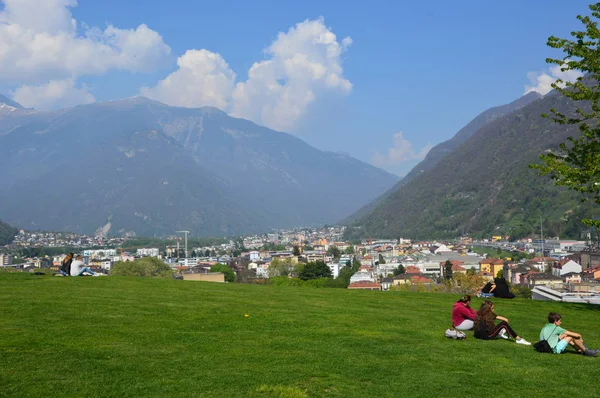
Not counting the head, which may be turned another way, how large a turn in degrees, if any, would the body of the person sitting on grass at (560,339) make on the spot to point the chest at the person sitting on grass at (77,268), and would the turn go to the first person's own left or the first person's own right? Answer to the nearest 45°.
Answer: approximately 180°

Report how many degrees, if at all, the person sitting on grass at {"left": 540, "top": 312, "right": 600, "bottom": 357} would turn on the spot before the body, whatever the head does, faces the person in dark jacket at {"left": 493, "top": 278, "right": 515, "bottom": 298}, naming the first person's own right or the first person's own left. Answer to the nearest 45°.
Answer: approximately 90° to the first person's own left

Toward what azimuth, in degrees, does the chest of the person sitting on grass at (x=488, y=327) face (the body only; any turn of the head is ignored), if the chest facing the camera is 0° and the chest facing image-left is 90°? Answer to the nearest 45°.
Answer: approximately 270°

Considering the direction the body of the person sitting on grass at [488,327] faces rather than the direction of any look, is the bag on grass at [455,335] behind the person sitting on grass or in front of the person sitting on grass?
behind

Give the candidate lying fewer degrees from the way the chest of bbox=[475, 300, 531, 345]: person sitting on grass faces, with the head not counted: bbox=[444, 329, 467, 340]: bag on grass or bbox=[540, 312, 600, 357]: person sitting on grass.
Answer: the person sitting on grass

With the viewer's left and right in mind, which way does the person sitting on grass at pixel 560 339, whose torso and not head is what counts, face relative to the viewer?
facing to the right of the viewer

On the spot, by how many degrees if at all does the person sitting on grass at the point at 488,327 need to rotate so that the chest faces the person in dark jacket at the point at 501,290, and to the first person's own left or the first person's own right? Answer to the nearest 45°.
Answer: approximately 90° to the first person's own left

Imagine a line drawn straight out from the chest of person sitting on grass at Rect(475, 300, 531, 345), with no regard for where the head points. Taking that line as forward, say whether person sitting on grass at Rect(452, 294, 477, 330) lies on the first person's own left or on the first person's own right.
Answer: on the first person's own left

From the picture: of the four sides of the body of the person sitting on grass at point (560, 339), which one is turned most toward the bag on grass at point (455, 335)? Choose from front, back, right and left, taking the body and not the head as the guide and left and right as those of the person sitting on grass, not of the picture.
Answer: back

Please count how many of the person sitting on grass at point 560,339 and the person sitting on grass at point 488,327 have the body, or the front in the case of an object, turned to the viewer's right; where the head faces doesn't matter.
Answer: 2

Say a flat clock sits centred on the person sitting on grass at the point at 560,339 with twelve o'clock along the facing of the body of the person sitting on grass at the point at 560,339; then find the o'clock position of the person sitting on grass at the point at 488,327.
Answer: the person sitting on grass at the point at 488,327 is roughly at 7 o'clock from the person sitting on grass at the point at 560,339.

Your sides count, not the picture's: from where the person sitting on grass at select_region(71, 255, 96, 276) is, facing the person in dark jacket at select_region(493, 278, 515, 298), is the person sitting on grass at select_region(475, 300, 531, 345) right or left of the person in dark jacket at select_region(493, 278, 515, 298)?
right
